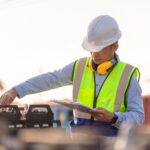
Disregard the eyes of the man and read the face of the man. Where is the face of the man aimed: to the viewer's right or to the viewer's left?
to the viewer's left

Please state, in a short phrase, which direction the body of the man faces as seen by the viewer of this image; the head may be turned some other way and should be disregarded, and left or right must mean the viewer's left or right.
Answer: facing the viewer and to the left of the viewer
